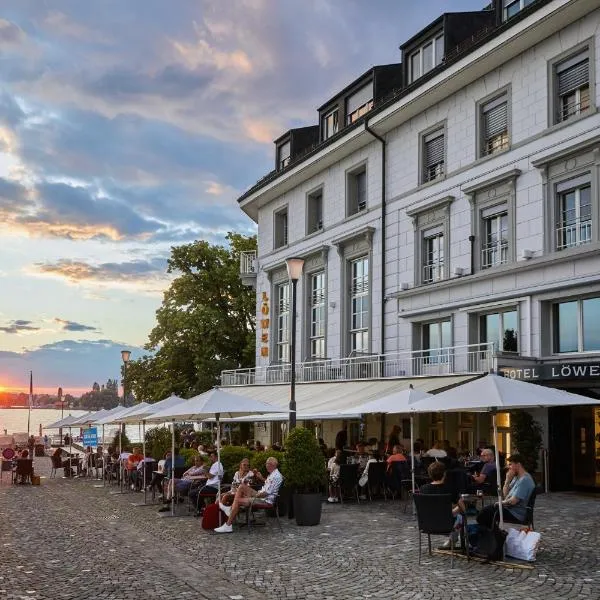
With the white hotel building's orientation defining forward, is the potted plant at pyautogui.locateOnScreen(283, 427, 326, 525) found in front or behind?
in front

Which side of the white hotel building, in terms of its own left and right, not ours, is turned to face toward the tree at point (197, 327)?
right

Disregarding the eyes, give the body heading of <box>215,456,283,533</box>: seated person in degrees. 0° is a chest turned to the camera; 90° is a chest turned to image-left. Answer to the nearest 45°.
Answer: approximately 90°

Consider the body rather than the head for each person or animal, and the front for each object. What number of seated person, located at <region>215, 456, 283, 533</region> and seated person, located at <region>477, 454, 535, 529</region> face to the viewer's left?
2

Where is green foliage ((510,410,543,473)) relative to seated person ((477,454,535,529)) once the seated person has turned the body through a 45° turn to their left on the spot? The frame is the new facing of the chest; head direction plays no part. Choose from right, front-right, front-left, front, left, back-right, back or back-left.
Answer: back-right

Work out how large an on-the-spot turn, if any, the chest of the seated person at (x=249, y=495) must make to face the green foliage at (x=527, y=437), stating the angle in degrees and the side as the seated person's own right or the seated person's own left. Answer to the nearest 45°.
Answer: approximately 135° to the seated person's own right

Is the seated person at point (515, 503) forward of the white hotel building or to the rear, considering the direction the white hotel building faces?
forward

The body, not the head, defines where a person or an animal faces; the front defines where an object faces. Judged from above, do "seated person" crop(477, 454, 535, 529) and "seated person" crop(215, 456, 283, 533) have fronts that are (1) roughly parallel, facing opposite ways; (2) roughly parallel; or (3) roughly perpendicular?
roughly parallel

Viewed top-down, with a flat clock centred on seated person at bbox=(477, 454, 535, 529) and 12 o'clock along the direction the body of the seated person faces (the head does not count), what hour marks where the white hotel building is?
The white hotel building is roughly at 3 o'clock from the seated person.

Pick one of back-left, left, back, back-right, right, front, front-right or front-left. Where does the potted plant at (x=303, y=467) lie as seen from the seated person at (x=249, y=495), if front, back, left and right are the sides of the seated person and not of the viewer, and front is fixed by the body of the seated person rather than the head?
back-right

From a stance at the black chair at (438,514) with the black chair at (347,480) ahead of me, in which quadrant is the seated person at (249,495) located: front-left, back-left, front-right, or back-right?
front-left

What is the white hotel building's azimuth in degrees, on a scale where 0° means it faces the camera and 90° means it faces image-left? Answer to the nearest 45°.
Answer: approximately 45°

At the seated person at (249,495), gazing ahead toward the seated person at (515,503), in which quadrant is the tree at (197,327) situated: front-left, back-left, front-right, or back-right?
back-left

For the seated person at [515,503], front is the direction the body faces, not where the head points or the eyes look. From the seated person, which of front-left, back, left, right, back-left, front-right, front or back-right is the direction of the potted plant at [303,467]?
front-right

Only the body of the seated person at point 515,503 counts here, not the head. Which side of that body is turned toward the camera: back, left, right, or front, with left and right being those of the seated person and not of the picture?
left
